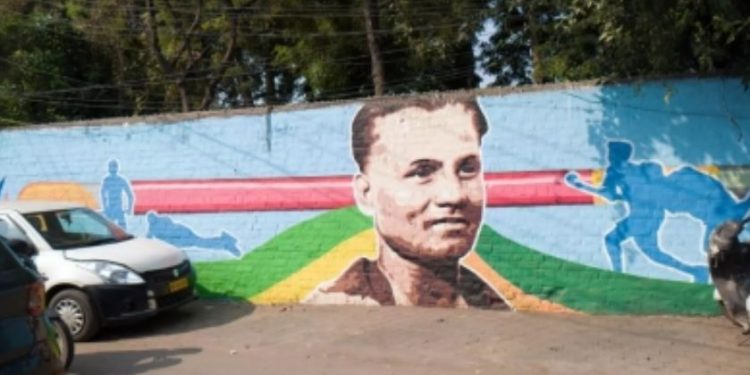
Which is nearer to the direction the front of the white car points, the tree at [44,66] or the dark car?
the dark car

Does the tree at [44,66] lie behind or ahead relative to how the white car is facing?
behind

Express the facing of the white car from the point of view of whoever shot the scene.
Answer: facing the viewer and to the right of the viewer

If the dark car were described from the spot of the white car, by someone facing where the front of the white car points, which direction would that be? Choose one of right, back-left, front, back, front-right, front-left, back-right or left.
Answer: front-right
